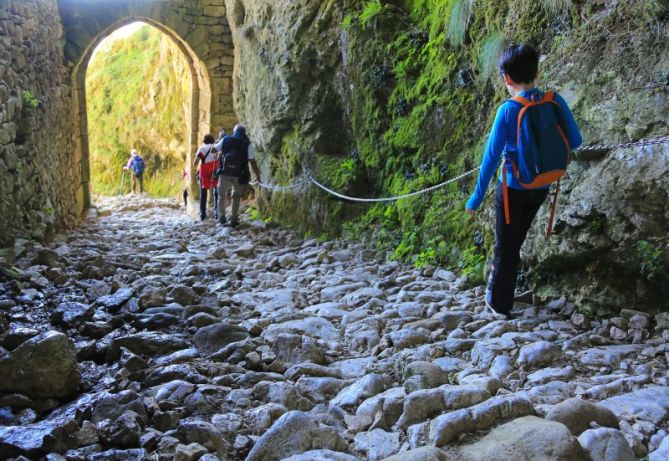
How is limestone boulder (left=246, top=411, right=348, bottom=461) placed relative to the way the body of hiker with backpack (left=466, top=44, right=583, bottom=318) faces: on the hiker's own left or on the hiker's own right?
on the hiker's own left

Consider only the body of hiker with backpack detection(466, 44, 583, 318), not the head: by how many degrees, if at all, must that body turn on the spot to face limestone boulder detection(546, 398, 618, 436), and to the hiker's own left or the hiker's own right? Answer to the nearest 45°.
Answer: approximately 135° to the hiker's own left

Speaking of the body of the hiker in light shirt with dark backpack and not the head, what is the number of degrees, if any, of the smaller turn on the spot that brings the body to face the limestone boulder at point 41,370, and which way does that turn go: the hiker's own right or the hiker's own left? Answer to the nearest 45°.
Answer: approximately 180°

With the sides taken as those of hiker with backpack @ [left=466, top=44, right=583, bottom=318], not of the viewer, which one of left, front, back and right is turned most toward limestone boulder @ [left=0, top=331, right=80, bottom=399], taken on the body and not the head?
left

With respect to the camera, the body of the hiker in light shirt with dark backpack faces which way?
away from the camera

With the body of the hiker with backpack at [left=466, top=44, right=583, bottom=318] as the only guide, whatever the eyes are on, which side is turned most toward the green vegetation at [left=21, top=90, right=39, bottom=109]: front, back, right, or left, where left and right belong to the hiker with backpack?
front

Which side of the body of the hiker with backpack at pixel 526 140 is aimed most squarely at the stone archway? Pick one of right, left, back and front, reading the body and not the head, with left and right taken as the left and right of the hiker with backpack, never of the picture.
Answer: front

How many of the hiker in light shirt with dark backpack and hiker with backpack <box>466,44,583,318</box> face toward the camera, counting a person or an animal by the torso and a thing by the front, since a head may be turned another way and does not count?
0

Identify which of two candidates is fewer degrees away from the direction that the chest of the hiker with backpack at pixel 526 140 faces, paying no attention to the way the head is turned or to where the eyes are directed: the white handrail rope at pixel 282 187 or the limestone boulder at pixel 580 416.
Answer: the white handrail rope

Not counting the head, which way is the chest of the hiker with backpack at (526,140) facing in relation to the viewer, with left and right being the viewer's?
facing away from the viewer and to the left of the viewer

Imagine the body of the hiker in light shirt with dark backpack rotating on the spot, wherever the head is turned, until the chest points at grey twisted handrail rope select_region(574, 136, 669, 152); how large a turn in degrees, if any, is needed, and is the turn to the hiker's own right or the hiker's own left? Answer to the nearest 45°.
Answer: approximately 180°
